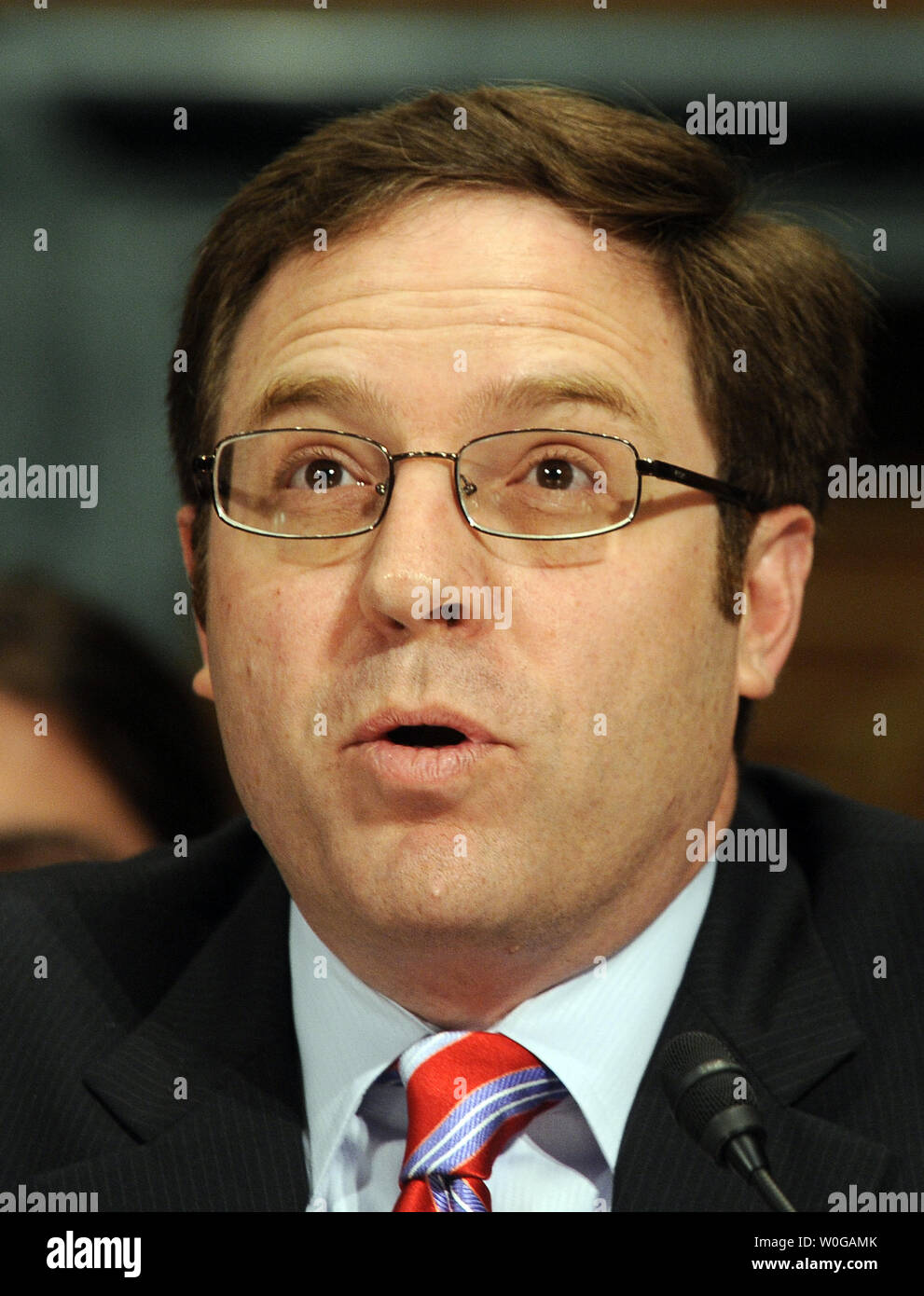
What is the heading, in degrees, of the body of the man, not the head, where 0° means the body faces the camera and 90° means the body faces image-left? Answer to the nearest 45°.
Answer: approximately 0°

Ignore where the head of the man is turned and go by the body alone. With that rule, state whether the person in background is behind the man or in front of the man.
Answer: behind
